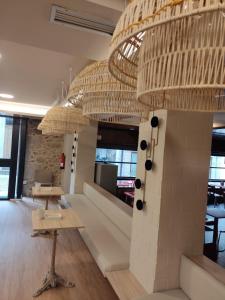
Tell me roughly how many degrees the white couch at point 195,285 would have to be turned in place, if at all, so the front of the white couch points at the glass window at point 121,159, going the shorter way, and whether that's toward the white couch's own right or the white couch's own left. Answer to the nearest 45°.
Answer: approximately 135° to the white couch's own right

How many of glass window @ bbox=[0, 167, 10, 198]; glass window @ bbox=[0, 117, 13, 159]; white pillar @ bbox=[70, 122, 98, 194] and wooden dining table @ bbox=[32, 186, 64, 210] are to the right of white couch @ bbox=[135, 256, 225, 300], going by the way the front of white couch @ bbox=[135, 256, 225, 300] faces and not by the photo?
4

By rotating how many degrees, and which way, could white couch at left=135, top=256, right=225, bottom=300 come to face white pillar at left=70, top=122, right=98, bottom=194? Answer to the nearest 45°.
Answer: approximately 90° to its right

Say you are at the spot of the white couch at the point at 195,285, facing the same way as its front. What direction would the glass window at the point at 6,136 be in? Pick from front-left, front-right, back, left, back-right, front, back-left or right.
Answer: right

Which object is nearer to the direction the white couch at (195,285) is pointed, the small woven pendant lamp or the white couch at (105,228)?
the small woven pendant lamp

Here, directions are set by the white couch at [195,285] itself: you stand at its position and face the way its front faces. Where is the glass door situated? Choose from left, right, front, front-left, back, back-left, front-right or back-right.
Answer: right

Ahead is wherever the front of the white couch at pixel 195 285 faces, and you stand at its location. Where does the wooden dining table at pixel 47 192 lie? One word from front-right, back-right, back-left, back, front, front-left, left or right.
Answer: right

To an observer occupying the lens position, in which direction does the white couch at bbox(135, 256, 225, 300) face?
facing the viewer and to the left of the viewer

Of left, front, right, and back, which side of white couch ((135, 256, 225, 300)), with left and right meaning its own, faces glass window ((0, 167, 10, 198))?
right
